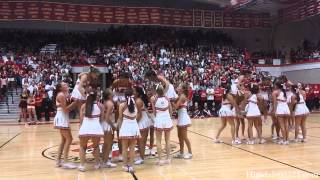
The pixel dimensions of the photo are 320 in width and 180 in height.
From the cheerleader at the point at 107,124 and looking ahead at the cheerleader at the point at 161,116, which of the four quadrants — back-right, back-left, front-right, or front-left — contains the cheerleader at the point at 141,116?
front-left

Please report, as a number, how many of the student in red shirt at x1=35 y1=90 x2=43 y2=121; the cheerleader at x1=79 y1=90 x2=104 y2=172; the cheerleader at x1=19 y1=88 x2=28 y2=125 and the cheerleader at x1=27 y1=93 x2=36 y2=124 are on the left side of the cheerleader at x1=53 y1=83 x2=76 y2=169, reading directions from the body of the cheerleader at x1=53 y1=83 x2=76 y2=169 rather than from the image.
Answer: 3

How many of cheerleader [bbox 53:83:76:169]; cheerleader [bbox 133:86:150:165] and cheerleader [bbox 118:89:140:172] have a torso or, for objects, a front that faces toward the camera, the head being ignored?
0

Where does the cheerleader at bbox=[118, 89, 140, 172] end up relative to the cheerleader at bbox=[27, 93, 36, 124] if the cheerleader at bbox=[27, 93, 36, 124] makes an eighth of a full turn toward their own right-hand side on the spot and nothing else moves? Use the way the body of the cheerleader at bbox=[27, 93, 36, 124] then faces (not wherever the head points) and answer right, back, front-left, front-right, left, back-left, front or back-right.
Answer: front-left

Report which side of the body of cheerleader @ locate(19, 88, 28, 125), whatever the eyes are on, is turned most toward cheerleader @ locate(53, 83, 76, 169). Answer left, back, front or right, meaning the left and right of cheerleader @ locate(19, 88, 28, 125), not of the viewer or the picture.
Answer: front

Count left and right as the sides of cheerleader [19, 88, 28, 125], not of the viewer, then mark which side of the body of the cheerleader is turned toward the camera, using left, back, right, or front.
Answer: front

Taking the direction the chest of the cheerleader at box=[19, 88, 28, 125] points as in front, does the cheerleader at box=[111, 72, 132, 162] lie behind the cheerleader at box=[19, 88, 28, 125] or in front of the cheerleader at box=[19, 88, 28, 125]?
in front

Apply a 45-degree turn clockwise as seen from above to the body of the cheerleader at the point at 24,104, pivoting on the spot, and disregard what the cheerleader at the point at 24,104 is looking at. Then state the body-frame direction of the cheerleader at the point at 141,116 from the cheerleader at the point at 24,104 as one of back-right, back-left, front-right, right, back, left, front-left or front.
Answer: front-left

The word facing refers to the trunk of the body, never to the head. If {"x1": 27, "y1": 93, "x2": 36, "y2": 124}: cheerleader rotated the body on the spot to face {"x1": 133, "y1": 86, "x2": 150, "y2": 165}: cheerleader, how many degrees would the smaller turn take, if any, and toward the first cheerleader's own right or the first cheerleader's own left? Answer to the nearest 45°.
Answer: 0° — they already face them
